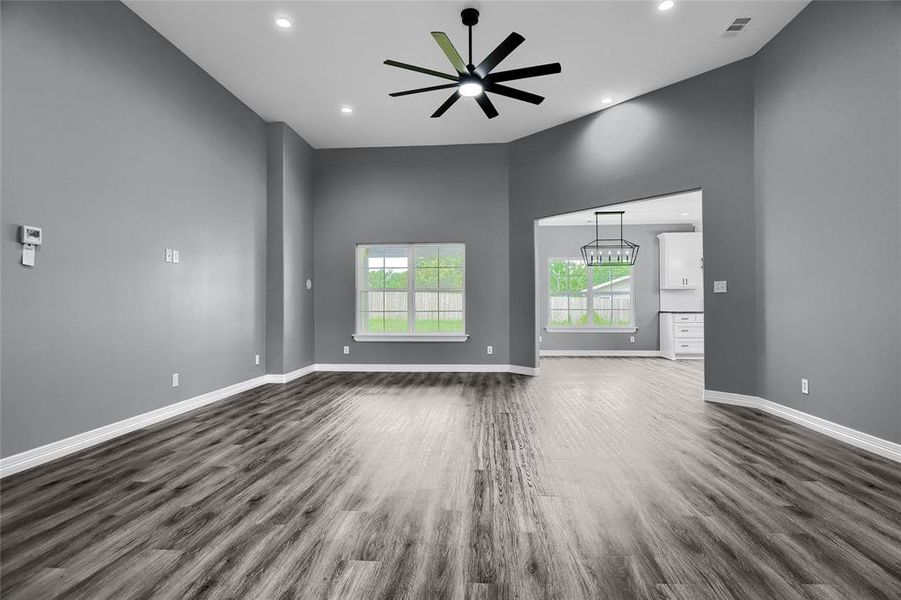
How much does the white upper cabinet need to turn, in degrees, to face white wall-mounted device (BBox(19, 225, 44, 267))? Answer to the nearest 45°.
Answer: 0° — it already faces it

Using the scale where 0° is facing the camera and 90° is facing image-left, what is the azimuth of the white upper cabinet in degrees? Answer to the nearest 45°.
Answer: approximately 0°

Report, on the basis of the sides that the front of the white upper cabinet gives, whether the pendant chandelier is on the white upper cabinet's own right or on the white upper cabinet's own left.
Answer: on the white upper cabinet's own right

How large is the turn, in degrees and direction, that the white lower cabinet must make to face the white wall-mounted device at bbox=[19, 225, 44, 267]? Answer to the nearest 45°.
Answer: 0° — it already faces it

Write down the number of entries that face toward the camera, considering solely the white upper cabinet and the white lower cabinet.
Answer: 2

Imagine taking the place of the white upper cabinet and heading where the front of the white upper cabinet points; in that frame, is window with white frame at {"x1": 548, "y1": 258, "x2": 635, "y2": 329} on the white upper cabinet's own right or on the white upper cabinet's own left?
on the white upper cabinet's own right

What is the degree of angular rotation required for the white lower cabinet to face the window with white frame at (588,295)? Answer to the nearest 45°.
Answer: approximately 90° to its right
